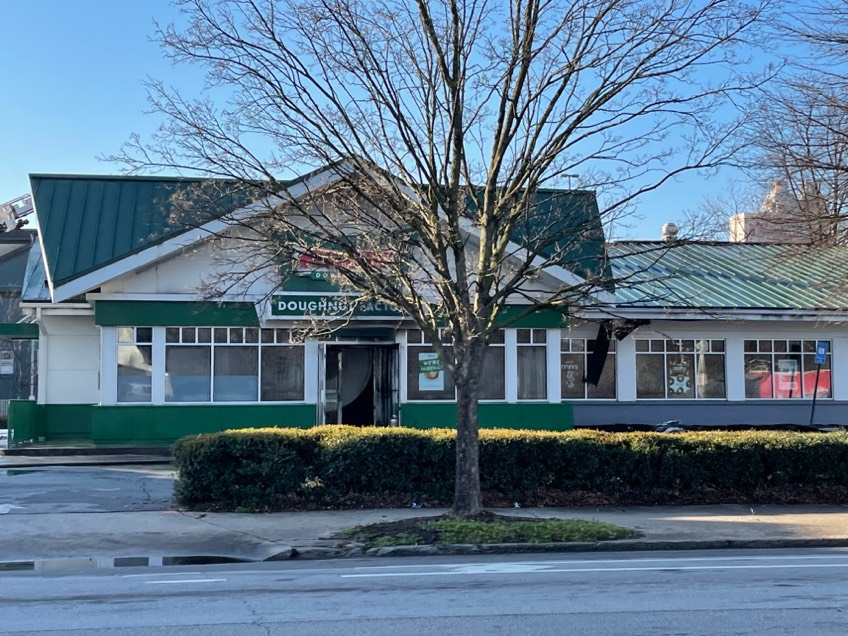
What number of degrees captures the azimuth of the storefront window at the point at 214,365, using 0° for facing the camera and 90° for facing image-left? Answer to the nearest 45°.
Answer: approximately 0°

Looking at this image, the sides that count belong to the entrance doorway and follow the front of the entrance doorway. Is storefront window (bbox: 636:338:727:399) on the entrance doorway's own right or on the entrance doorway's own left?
on the entrance doorway's own left

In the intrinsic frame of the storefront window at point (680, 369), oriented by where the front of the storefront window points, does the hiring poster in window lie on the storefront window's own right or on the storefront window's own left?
on the storefront window's own right

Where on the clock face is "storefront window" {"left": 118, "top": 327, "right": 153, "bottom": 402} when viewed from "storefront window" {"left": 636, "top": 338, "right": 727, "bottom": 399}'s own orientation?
"storefront window" {"left": 118, "top": 327, "right": 153, "bottom": 402} is roughly at 2 o'clock from "storefront window" {"left": 636, "top": 338, "right": 727, "bottom": 399}.

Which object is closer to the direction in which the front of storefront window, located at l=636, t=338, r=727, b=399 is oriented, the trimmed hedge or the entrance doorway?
the trimmed hedge

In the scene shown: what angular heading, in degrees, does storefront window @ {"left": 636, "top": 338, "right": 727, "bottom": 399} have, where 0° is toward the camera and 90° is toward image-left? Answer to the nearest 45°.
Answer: approximately 0°

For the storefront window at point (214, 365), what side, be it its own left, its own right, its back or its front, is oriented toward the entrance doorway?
left

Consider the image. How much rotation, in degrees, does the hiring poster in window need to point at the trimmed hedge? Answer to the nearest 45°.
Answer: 0° — it already faces it

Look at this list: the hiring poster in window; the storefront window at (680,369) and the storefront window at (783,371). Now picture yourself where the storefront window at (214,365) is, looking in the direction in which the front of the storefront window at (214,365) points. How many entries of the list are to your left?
3

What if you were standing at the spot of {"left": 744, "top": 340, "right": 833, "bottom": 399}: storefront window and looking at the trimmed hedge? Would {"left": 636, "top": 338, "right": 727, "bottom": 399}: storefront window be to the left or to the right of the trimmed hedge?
right

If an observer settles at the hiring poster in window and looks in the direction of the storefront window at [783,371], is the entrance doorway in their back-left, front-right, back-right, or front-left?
back-left
